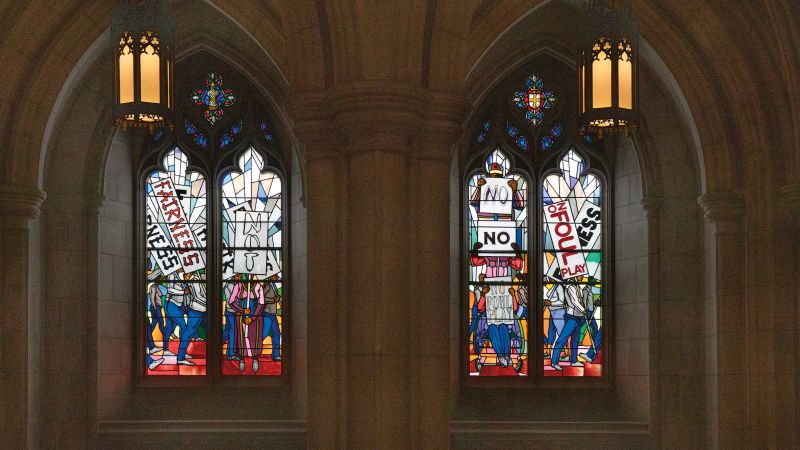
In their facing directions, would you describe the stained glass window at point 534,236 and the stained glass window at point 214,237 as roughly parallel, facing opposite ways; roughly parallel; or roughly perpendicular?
roughly parallel

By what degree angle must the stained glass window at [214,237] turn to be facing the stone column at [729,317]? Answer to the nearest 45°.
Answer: approximately 45° to its left

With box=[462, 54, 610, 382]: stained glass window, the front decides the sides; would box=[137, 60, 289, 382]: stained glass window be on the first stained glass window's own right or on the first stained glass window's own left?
on the first stained glass window's own right

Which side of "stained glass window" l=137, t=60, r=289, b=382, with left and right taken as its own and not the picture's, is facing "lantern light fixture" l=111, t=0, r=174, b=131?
front

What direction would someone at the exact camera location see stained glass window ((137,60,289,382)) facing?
facing the viewer

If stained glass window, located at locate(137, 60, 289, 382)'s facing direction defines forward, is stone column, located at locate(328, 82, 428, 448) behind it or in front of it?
in front

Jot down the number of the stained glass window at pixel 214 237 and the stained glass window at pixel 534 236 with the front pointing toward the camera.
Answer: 2

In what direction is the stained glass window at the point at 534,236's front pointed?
toward the camera
